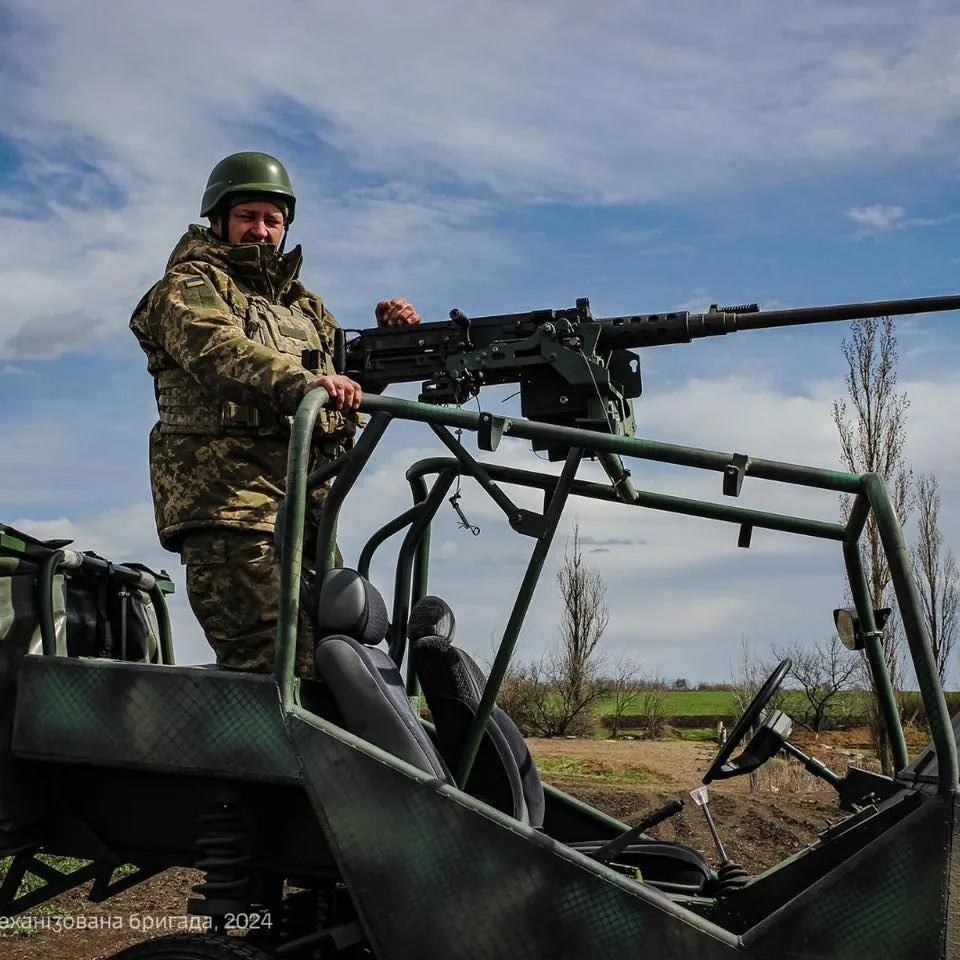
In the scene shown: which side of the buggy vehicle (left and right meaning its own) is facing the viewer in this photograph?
right

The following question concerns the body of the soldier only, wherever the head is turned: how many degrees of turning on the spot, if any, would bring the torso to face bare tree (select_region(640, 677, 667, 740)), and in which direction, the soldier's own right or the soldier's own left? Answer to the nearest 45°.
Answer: approximately 135° to the soldier's own left

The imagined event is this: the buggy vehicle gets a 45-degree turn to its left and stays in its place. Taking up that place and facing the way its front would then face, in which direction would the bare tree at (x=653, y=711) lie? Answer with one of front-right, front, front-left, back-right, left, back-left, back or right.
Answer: front-left
